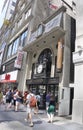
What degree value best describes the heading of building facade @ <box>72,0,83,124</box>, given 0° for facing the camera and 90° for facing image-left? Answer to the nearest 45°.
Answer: approximately 45°
